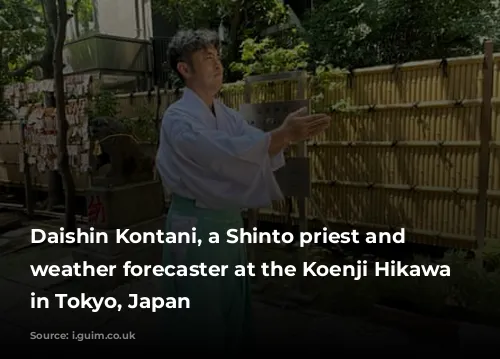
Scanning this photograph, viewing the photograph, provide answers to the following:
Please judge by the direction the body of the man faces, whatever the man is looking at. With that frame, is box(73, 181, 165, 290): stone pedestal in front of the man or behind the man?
behind

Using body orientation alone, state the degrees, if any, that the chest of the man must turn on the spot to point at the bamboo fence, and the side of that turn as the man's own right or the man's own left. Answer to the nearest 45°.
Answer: approximately 90° to the man's own left

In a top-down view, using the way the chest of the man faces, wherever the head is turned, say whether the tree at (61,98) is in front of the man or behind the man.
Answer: behind

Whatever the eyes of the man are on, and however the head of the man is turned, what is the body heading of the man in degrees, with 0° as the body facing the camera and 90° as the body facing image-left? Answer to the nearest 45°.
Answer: approximately 315°
